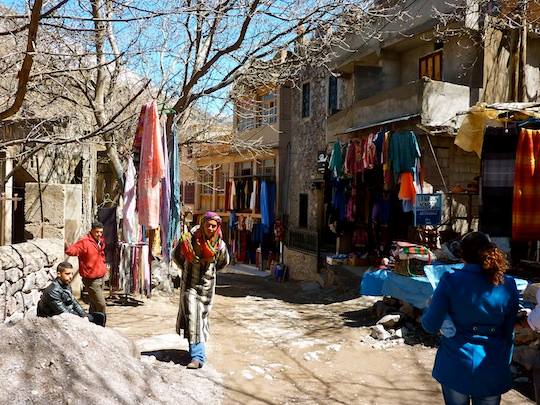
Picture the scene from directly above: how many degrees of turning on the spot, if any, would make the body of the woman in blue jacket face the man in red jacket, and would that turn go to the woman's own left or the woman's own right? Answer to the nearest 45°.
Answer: approximately 45° to the woman's own left

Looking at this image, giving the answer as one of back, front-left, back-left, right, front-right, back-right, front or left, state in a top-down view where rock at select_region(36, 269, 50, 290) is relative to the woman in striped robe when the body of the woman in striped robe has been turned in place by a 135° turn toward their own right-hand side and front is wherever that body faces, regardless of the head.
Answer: front

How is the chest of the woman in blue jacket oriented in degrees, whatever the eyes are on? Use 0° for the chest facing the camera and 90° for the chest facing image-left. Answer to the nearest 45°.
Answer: approximately 180°

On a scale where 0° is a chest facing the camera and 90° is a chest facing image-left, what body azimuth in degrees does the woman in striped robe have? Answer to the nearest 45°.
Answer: approximately 0°

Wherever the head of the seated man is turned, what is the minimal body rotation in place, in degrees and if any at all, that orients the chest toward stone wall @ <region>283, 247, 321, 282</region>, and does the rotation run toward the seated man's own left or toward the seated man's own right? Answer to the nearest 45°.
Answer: approximately 90° to the seated man's own left

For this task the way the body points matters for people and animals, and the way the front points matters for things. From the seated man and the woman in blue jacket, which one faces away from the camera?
the woman in blue jacket

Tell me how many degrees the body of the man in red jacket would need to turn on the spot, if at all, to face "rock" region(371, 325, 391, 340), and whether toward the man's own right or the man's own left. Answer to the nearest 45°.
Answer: approximately 45° to the man's own left

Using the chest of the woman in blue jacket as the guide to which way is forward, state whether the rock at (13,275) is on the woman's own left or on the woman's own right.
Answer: on the woman's own left

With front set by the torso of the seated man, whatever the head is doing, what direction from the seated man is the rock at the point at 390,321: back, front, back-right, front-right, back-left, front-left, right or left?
front-left

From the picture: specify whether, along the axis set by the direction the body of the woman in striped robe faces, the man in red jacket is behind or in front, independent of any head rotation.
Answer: behind

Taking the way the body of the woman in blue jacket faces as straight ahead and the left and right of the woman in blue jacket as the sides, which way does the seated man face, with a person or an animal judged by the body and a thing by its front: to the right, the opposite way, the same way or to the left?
to the right

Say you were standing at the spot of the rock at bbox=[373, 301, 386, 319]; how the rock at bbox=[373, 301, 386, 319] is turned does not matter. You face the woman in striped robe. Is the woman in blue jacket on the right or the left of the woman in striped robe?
left

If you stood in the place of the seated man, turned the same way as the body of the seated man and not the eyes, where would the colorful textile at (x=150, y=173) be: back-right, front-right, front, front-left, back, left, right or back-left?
left

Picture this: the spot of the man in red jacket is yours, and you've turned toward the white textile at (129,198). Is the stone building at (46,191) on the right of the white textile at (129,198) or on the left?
left
